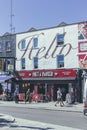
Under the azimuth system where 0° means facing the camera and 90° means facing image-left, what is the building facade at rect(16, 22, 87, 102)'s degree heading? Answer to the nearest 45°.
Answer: approximately 45°
